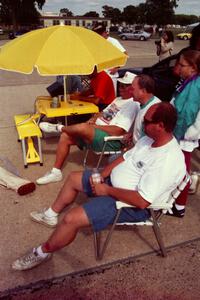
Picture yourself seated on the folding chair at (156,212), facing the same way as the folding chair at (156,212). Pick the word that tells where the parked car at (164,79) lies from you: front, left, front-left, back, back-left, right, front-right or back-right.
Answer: right

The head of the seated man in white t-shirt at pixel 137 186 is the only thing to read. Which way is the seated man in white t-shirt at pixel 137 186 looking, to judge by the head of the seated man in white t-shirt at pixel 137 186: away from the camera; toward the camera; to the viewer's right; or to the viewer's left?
to the viewer's left

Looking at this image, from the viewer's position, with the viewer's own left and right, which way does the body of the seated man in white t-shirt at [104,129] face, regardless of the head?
facing to the left of the viewer

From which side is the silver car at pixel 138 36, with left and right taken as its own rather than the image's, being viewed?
left

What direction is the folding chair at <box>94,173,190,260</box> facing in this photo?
to the viewer's left

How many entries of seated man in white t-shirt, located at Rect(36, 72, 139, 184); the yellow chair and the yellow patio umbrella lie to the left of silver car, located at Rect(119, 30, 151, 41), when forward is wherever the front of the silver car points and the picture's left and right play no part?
3

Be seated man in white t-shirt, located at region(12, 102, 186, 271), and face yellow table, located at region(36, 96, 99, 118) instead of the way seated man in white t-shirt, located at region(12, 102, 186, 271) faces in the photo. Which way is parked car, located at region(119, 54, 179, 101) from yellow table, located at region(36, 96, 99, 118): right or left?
right

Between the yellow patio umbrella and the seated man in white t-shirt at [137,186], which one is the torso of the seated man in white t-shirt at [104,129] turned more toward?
the yellow patio umbrella

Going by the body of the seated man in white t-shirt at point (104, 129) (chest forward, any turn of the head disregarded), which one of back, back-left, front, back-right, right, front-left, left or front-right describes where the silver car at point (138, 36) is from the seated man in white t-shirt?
right

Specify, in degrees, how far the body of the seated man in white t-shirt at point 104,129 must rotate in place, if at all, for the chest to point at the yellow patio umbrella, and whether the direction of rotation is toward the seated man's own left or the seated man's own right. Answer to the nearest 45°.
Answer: approximately 45° to the seated man's own right
